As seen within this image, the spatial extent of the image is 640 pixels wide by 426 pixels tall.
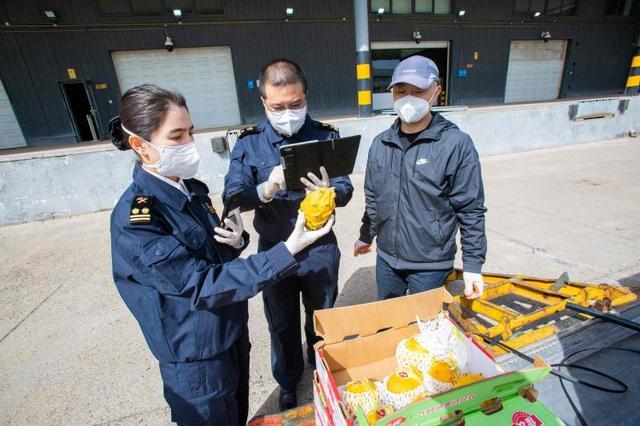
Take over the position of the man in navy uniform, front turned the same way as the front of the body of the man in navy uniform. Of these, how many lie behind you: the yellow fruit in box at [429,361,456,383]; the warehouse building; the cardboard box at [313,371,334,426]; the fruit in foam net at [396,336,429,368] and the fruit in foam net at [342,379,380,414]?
1

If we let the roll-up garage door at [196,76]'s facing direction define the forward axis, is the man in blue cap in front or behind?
in front

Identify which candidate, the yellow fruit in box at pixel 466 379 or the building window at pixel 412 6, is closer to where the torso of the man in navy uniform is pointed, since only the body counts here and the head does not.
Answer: the yellow fruit in box

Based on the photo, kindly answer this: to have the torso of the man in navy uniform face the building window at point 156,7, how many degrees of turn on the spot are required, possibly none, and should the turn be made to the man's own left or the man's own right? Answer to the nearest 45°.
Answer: approximately 180°

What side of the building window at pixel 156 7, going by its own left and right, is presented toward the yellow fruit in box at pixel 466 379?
front

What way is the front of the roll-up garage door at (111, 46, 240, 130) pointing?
toward the camera

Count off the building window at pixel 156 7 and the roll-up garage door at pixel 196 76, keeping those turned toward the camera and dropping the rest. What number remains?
2

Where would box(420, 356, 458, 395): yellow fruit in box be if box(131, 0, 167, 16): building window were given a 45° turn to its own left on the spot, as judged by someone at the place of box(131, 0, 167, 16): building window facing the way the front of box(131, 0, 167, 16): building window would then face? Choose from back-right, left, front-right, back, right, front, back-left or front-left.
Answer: front-right

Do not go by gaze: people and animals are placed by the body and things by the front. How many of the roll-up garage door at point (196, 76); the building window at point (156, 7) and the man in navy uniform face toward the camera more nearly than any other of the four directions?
3

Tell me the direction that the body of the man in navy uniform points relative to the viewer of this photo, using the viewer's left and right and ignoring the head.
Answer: facing the viewer

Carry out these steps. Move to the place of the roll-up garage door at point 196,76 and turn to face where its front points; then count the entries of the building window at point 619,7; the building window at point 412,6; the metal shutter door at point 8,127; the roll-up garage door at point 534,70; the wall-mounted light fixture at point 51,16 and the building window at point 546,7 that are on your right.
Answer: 2

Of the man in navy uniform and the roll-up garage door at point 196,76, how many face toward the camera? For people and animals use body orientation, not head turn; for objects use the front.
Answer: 2

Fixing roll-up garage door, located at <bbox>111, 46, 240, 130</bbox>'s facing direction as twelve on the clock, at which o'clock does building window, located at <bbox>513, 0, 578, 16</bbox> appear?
The building window is roughly at 9 o'clock from the roll-up garage door.

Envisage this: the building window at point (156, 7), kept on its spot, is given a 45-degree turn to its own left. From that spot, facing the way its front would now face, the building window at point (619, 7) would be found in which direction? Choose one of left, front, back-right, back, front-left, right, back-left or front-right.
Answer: front-left

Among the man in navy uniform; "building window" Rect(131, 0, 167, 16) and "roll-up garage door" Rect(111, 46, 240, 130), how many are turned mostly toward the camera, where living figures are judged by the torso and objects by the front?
3
